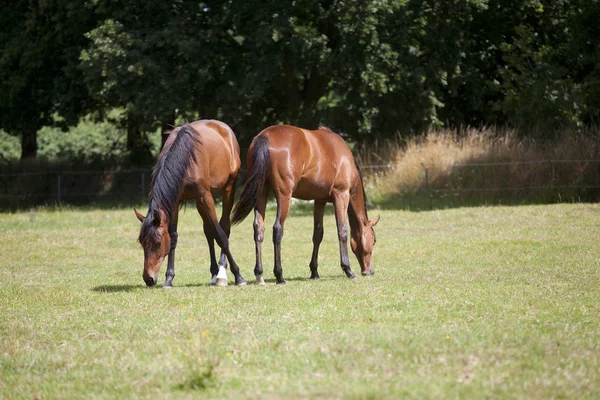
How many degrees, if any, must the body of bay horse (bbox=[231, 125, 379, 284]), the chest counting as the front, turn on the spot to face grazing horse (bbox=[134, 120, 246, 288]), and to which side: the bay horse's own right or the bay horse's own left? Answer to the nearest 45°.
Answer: approximately 180°

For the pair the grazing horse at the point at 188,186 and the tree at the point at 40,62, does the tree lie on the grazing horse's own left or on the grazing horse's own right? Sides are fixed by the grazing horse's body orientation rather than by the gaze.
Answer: on the grazing horse's own right

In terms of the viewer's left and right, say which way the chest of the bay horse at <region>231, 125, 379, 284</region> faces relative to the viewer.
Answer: facing away from the viewer and to the right of the viewer

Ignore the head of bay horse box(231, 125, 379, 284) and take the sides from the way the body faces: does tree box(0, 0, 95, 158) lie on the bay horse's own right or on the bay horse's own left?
on the bay horse's own left

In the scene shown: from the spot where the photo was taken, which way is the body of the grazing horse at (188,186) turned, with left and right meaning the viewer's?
facing the viewer and to the left of the viewer

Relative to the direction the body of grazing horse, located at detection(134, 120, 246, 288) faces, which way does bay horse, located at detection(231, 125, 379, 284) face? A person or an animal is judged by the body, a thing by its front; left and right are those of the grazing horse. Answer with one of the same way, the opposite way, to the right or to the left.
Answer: the opposite way
